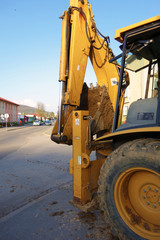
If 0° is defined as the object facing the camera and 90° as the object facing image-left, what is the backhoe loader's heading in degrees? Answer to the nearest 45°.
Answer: approximately 270°
